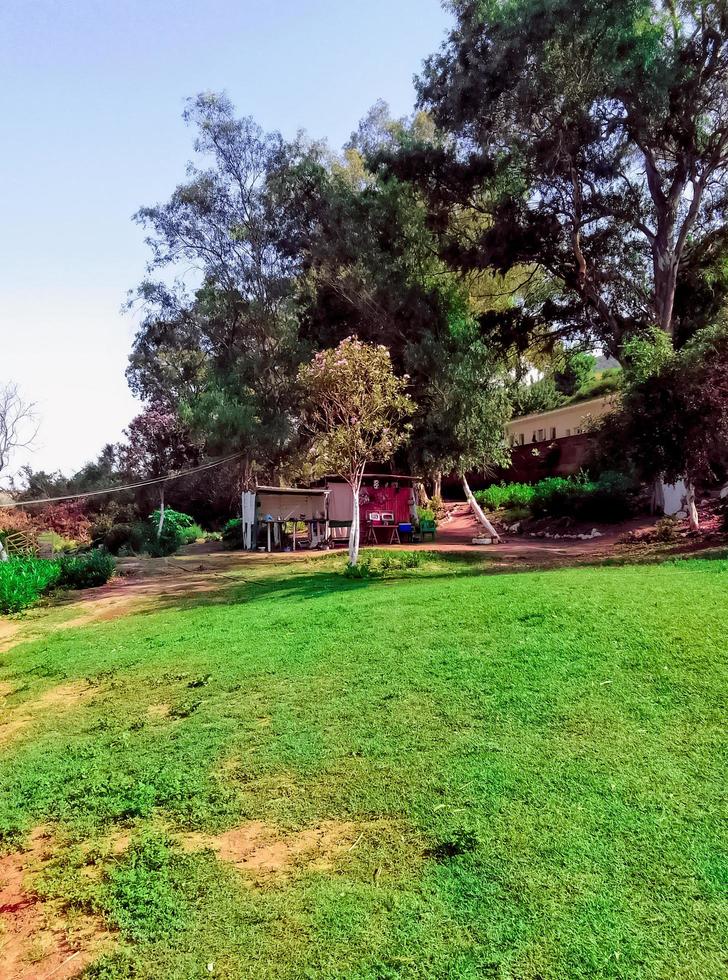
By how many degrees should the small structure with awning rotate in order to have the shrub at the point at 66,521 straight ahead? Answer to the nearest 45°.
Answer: approximately 135° to its right

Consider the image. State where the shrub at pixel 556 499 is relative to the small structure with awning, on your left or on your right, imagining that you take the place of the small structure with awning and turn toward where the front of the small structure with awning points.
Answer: on your left

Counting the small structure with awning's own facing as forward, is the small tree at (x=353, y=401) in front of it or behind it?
in front

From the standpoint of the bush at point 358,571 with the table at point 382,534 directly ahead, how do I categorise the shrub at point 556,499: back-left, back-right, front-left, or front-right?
front-right

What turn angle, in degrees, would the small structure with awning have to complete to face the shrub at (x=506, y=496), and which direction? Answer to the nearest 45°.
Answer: approximately 90° to its left

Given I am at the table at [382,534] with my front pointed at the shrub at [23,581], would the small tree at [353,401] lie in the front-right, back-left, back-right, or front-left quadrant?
front-left

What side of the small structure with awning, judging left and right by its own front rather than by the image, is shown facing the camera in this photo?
front

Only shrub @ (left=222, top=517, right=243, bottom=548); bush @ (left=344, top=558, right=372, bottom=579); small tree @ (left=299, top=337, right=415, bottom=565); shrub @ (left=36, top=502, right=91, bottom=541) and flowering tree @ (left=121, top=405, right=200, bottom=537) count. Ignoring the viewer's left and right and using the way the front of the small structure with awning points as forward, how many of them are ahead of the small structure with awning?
2

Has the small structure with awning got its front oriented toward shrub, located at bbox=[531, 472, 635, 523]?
no

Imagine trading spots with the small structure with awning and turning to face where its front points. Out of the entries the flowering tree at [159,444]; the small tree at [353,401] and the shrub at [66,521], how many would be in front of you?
1

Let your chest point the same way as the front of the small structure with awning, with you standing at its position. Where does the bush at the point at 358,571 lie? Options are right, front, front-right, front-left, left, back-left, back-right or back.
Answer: front

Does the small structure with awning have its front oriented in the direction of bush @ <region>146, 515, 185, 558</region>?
no

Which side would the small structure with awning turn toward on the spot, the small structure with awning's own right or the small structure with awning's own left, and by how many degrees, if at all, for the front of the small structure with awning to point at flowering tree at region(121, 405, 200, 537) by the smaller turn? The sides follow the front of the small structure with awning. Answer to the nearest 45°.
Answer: approximately 135° to the small structure with awning's own right

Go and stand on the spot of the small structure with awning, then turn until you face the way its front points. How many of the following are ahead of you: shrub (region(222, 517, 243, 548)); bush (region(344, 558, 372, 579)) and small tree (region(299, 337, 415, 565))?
2

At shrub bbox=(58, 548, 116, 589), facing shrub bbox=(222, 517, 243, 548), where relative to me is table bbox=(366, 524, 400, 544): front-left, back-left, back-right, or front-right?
front-right
